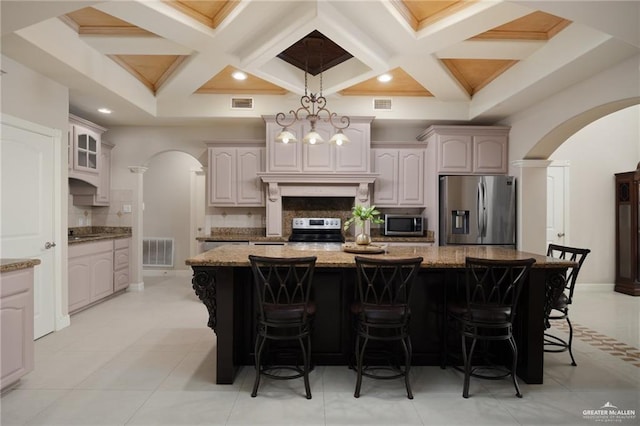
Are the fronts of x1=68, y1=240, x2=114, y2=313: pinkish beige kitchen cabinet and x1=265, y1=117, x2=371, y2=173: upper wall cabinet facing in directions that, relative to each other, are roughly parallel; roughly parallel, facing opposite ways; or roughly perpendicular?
roughly perpendicular

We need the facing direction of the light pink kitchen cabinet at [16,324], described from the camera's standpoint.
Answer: facing the viewer and to the right of the viewer

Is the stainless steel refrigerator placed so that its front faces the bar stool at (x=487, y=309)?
yes

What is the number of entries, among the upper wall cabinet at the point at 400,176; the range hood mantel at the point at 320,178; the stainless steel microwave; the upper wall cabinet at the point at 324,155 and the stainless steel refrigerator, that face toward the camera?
5

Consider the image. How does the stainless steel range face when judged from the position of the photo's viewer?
facing the viewer

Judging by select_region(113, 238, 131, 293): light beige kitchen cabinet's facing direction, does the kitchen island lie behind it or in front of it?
in front

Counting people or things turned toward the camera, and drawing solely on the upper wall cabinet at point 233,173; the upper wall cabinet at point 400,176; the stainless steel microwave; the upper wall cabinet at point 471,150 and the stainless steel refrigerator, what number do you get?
5

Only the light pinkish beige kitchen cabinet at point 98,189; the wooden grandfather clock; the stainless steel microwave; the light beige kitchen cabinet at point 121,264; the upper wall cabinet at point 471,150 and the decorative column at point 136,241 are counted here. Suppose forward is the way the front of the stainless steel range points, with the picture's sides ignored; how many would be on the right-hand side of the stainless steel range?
3

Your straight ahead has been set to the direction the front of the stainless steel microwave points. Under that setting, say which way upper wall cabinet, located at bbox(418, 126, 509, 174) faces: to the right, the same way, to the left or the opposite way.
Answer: the same way

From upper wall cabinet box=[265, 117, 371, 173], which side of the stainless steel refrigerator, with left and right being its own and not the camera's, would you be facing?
right

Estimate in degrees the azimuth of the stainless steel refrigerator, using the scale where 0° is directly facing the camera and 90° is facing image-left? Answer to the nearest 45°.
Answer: approximately 0°

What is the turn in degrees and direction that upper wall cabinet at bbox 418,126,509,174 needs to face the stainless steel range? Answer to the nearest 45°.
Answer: approximately 90° to its right

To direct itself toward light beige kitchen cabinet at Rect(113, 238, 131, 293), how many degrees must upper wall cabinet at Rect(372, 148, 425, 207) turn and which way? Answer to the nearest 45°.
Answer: approximately 90° to its right

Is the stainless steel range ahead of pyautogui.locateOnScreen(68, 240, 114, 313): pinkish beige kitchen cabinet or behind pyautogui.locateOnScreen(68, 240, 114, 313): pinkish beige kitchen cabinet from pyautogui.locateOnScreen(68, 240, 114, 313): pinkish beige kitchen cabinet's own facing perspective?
ahead

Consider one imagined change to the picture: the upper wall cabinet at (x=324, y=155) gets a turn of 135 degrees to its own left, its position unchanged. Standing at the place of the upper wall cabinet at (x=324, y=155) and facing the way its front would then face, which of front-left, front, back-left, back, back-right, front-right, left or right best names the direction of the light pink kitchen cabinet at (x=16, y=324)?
back

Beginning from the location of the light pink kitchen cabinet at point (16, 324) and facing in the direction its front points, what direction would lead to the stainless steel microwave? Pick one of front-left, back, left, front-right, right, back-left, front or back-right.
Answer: front-left

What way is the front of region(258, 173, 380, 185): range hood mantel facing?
toward the camera

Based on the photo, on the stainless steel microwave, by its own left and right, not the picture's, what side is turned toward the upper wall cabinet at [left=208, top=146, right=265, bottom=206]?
right

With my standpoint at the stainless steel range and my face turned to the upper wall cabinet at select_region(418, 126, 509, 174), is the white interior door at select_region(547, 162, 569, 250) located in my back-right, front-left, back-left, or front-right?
front-left

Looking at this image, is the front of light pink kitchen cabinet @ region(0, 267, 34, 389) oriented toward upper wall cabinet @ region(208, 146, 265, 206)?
no
